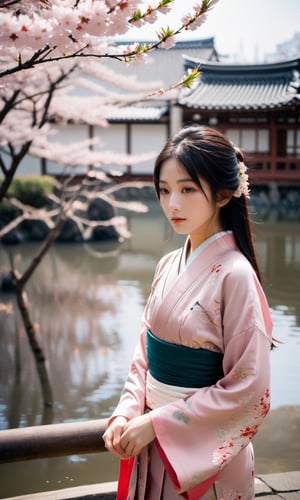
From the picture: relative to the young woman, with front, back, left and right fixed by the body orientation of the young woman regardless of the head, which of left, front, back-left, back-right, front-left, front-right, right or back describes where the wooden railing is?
right

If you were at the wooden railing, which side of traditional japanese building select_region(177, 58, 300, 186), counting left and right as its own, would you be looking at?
front

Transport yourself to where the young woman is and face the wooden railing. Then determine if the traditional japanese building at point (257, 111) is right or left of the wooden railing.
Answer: right

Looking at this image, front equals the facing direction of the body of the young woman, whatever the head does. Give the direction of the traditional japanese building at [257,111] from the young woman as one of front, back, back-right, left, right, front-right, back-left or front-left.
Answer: back-right

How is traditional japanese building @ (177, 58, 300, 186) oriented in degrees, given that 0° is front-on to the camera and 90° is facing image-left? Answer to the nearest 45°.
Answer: approximately 0°

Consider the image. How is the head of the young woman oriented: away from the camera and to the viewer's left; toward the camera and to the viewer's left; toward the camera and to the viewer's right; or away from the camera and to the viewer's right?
toward the camera and to the viewer's left

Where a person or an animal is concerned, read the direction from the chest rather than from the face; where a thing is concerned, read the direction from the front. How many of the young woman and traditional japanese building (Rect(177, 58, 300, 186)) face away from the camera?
0

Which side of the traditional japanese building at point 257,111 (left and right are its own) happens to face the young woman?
front

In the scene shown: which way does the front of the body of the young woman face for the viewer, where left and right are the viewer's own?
facing the viewer and to the left of the viewer
